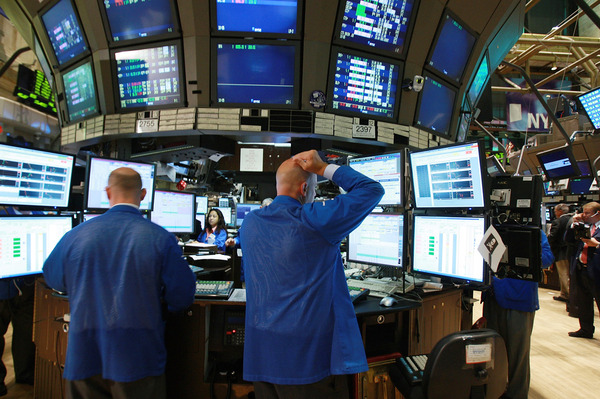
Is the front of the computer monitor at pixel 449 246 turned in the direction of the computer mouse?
yes

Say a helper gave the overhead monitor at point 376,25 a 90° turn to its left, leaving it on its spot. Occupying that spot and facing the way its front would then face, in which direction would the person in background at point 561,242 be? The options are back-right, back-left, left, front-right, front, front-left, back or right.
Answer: front-left

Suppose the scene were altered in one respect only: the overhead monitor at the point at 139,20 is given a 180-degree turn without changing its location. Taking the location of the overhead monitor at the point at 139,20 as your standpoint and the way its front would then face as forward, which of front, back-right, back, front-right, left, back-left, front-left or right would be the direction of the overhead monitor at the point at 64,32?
front-left

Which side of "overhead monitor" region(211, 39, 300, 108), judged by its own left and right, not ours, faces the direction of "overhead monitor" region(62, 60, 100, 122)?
right

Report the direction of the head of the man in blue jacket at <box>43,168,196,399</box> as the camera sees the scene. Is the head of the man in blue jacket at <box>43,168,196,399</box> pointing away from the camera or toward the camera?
away from the camera

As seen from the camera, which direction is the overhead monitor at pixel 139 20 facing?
toward the camera

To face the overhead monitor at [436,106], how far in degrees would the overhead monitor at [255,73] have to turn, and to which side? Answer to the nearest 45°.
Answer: approximately 90° to its left

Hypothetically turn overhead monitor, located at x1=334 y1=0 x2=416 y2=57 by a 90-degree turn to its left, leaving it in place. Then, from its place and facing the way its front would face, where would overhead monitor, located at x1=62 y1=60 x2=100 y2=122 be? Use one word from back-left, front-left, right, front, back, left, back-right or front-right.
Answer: back

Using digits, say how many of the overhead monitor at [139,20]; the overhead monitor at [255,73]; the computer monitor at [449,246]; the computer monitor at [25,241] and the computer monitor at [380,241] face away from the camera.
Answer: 0

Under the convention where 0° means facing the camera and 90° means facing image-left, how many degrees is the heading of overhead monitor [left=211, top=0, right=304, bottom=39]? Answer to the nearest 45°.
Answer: approximately 0°

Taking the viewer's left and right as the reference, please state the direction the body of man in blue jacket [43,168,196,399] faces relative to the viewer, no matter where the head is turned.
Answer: facing away from the viewer

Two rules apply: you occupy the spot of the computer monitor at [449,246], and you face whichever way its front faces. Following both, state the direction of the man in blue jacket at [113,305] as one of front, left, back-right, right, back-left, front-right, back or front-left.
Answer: front

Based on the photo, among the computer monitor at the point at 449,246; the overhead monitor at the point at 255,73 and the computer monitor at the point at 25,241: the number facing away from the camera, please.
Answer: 0

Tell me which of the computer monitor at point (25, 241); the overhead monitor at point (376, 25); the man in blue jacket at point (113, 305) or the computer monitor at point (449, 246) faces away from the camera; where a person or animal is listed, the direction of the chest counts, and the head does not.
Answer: the man in blue jacket

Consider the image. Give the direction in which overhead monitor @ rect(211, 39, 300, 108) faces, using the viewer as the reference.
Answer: facing the viewer

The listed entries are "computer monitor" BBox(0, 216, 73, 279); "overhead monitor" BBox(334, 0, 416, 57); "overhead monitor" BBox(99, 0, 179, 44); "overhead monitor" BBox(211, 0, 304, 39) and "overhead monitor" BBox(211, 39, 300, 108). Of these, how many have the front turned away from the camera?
0
